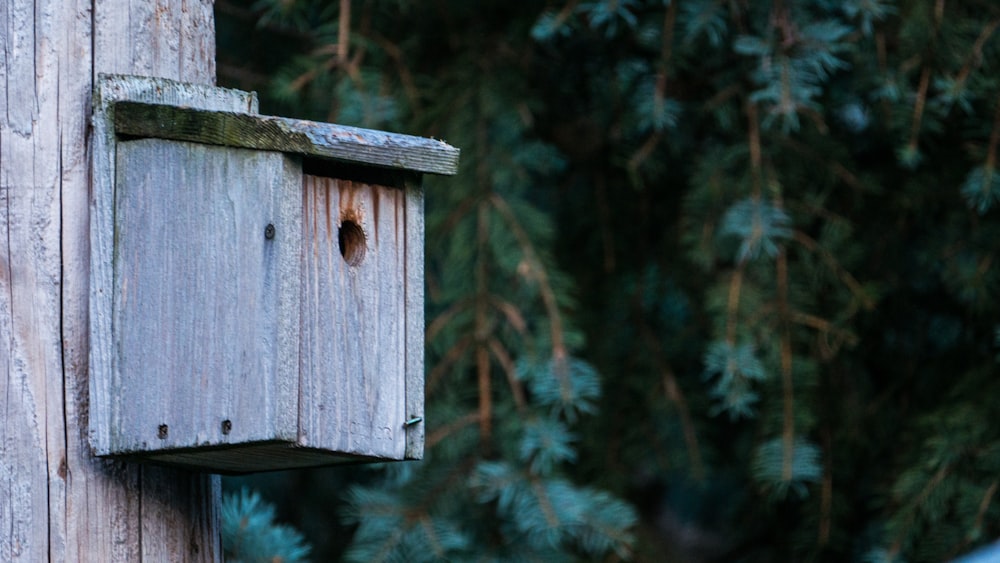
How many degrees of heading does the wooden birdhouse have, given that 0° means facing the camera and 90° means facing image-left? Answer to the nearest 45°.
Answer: approximately 315°
